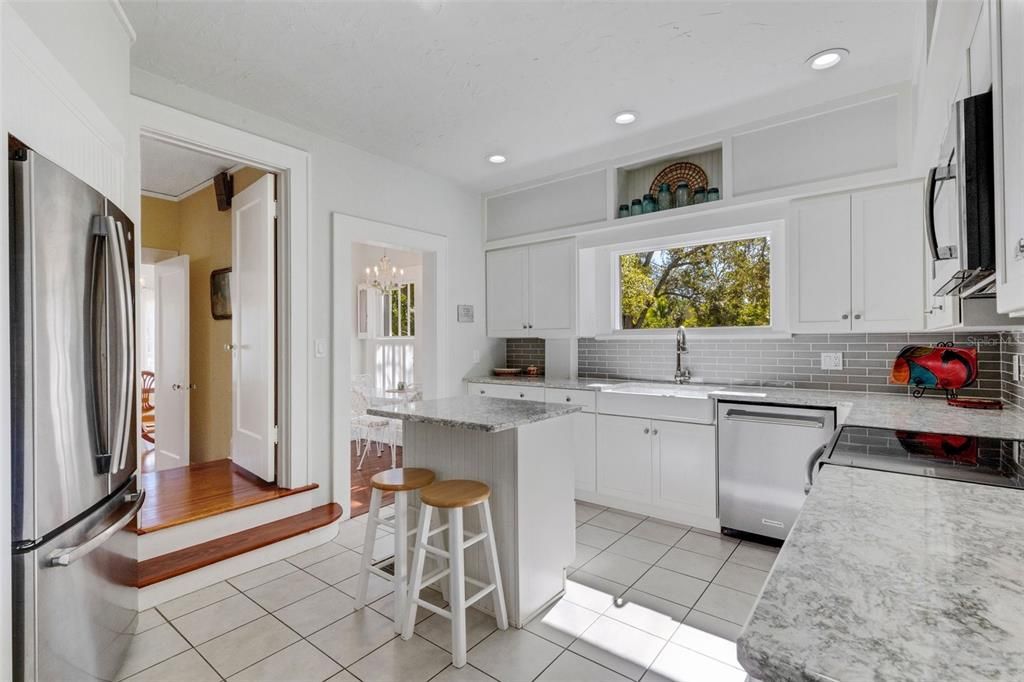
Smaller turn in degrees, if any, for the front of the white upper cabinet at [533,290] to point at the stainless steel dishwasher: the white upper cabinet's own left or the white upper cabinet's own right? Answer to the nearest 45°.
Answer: approximately 90° to the white upper cabinet's own left

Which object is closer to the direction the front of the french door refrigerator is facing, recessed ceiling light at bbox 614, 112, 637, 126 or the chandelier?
the recessed ceiling light

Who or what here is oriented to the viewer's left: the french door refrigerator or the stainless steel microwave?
the stainless steel microwave

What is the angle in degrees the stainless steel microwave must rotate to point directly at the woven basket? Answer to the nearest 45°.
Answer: approximately 45° to its right

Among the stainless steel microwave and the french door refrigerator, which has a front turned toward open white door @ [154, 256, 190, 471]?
the stainless steel microwave

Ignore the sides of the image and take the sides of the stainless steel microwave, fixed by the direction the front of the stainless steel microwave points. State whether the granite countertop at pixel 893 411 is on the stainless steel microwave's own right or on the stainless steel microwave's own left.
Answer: on the stainless steel microwave's own right

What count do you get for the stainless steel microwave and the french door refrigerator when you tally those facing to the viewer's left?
1

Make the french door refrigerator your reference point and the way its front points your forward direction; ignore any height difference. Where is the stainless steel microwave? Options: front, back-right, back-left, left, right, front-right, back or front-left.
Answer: front

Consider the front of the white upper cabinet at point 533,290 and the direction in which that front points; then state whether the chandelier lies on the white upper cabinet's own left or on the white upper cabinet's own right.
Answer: on the white upper cabinet's own right

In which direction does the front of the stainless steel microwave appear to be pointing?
to the viewer's left

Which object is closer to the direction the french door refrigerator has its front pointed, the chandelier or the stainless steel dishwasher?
the stainless steel dishwasher

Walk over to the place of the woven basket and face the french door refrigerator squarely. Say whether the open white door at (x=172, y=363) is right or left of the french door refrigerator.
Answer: right

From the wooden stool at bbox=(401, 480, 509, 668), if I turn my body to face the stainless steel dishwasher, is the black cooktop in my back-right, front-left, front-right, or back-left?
front-right

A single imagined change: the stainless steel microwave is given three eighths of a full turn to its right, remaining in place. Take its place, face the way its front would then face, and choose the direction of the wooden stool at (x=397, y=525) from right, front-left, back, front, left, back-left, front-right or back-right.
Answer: back-left

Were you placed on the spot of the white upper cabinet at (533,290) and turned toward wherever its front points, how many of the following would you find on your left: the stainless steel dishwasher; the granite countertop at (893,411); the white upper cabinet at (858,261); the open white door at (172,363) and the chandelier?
3

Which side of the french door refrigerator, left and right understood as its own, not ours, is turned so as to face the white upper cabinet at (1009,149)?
front

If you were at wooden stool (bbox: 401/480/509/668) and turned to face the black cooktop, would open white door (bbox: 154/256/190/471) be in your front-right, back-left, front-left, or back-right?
back-left
